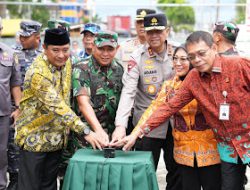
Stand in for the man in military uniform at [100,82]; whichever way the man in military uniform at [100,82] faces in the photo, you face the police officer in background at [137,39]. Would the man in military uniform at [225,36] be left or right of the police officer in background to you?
right

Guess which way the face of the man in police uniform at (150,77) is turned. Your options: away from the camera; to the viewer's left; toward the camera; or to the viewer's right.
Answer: toward the camera

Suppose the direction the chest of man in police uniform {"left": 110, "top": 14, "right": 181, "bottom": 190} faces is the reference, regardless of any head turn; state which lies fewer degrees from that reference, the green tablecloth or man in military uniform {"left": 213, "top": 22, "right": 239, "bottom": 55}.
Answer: the green tablecloth

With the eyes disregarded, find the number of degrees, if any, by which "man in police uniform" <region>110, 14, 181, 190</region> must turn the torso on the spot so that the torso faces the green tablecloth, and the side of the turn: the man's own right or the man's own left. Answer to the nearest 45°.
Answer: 0° — they already face it

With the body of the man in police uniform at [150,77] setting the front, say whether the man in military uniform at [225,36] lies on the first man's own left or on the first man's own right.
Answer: on the first man's own left

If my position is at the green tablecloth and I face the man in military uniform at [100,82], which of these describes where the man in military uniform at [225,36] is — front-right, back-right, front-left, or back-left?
front-right

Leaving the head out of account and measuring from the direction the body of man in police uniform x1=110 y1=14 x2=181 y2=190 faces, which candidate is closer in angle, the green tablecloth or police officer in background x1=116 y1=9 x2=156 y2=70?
the green tablecloth

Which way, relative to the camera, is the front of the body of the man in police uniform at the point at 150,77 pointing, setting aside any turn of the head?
toward the camera

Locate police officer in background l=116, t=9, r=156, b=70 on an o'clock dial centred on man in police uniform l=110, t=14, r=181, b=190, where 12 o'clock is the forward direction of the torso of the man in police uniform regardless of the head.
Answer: The police officer in background is roughly at 6 o'clock from the man in police uniform.
